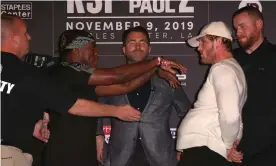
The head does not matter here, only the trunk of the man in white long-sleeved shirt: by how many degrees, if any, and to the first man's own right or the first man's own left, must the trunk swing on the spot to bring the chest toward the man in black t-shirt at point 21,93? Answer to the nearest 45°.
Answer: approximately 45° to the first man's own left

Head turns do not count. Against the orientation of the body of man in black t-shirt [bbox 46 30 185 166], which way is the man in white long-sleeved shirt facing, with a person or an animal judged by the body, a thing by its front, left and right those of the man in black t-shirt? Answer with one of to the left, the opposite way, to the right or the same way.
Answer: the opposite way

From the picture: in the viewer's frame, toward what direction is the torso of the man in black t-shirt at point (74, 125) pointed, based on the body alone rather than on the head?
to the viewer's right

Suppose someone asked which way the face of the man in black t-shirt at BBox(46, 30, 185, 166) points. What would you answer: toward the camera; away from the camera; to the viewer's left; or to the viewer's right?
to the viewer's right

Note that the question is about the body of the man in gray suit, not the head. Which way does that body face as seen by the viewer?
toward the camera

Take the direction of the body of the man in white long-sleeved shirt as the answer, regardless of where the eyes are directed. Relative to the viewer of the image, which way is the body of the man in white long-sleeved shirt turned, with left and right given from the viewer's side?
facing to the left of the viewer

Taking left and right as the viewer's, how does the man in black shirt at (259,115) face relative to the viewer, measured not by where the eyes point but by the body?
facing the viewer and to the left of the viewer

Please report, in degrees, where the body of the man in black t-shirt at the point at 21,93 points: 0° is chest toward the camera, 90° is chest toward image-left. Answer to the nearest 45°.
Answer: approximately 225°

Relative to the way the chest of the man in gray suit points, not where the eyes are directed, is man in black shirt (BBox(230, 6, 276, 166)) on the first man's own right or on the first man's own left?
on the first man's own left

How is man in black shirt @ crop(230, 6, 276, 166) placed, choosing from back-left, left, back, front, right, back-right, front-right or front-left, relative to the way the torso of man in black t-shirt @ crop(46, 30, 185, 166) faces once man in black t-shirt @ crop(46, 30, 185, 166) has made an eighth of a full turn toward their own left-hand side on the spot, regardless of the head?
front-right
